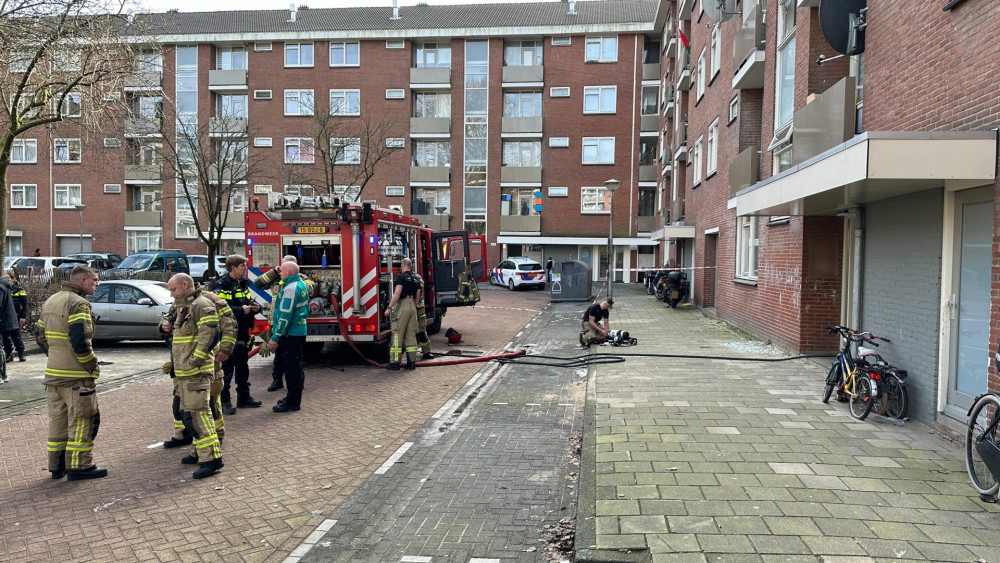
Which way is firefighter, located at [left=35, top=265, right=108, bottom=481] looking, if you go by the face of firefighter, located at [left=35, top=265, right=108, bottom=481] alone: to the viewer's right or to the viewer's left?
to the viewer's right

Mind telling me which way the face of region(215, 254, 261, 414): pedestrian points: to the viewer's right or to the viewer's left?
to the viewer's right

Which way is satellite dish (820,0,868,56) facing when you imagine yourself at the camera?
facing away from the viewer and to the left of the viewer

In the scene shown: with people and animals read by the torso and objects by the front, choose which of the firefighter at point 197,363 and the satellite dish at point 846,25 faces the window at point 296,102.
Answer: the satellite dish

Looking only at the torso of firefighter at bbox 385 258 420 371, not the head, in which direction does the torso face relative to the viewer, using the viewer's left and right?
facing away from the viewer and to the left of the viewer

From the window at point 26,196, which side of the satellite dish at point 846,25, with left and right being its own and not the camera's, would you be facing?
front

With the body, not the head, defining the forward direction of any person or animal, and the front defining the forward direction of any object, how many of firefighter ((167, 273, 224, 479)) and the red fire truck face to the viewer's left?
1
